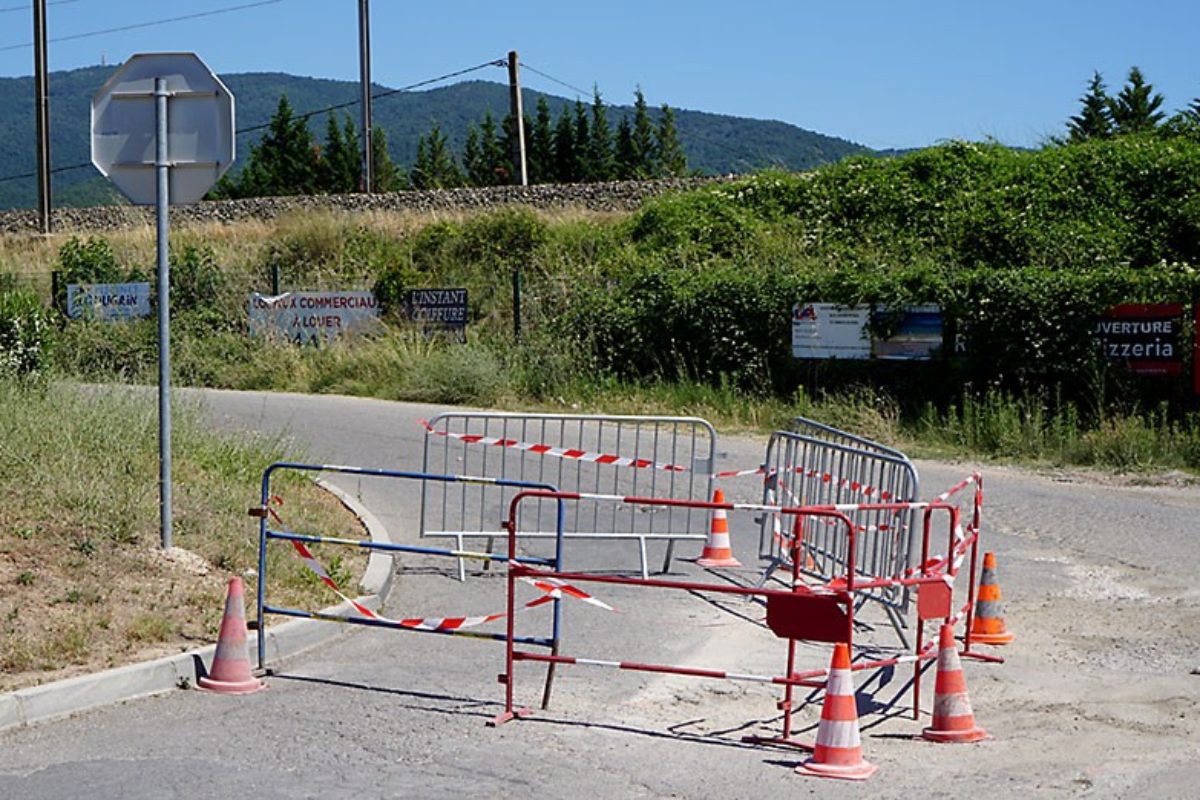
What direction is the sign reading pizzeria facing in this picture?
toward the camera

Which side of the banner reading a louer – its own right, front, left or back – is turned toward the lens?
front

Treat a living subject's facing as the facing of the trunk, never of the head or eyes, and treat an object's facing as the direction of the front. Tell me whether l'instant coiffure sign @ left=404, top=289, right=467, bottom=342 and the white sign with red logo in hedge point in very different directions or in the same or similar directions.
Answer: same or similar directions

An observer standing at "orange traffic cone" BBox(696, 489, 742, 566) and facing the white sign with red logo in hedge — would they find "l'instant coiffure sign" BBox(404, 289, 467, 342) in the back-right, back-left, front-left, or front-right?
front-left

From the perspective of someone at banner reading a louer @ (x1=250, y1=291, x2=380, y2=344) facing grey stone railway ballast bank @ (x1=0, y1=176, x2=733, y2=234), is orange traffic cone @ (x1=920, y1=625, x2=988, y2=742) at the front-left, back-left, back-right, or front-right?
back-right

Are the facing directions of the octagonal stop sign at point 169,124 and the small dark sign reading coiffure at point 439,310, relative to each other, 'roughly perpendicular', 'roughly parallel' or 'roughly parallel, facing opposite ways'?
roughly parallel, facing opposite ways

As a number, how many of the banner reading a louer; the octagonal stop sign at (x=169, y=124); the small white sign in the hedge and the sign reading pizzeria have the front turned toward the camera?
3

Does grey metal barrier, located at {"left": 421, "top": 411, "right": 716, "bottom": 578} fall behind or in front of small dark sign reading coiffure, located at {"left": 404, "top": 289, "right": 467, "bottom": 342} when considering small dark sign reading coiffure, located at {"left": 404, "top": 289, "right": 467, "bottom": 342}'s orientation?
in front

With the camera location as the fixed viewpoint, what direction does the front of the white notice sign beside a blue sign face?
facing the viewer

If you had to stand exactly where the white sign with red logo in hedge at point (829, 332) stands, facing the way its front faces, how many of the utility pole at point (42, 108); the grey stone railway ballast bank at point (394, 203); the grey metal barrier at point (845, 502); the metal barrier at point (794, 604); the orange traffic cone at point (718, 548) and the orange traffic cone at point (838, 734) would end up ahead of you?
4

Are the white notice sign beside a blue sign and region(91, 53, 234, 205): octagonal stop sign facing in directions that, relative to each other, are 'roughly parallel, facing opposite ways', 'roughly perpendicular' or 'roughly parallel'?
roughly parallel, facing opposite ways

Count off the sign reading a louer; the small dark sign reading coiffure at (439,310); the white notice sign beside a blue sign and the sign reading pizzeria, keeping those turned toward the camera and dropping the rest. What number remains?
4

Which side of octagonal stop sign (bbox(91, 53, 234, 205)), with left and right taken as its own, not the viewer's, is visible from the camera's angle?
back

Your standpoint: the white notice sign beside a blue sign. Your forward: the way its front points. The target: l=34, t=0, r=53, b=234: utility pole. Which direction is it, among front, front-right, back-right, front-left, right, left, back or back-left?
back-right

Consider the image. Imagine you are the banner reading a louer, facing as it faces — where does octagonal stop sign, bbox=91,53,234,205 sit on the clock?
The octagonal stop sign is roughly at 12 o'clock from the banner reading a louer.

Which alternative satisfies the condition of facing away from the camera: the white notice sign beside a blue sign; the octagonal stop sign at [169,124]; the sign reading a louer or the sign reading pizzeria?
the octagonal stop sign

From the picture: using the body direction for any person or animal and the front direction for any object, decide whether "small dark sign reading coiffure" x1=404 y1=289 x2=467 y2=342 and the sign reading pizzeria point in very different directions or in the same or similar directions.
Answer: same or similar directions

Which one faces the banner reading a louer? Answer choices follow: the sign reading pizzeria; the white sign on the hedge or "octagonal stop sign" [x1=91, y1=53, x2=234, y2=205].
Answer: the octagonal stop sign

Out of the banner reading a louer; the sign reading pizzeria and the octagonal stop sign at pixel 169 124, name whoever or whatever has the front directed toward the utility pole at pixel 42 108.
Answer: the octagonal stop sign

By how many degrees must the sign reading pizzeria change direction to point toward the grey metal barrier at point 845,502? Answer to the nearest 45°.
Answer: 0° — it already faces it

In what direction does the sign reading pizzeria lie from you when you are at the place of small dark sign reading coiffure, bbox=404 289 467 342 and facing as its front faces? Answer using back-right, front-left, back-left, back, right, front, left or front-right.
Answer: front-left
